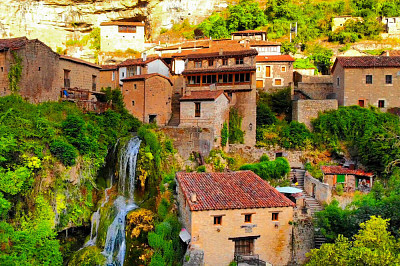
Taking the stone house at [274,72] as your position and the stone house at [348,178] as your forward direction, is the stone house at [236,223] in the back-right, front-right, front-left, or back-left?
front-right

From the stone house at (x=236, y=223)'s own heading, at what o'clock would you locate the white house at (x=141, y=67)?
the white house at (x=141, y=67) is roughly at 5 o'clock from the stone house at (x=236, y=223).

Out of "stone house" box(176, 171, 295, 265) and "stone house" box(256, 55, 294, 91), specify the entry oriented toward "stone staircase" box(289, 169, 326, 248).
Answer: "stone house" box(256, 55, 294, 91)

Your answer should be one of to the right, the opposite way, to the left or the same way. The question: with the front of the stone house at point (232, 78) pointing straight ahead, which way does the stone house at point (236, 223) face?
the same way

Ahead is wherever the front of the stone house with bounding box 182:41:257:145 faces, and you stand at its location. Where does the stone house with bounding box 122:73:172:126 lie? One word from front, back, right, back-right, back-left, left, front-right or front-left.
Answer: right

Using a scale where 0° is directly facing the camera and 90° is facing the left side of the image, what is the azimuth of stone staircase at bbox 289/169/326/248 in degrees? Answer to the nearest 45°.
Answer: approximately 0°

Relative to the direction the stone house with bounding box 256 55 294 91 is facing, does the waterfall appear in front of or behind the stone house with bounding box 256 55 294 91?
in front

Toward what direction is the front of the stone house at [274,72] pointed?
toward the camera

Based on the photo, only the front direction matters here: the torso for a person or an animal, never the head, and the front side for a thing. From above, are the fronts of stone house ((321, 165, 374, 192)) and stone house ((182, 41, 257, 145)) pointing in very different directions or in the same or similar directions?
same or similar directions

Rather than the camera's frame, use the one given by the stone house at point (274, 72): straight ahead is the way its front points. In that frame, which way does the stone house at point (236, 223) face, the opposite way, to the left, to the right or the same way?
the same way

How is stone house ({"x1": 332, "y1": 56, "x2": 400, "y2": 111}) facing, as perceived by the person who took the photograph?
facing the viewer

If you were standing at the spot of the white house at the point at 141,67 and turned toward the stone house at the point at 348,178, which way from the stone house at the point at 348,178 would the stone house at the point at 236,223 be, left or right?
right

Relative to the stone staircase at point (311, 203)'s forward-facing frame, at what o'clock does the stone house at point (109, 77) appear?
The stone house is roughly at 4 o'clock from the stone staircase.

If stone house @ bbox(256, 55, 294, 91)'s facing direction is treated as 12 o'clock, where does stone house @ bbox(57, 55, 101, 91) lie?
stone house @ bbox(57, 55, 101, 91) is roughly at 2 o'clock from stone house @ bbox(256, 55, 294, 91).

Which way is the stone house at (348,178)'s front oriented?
toward the camera
